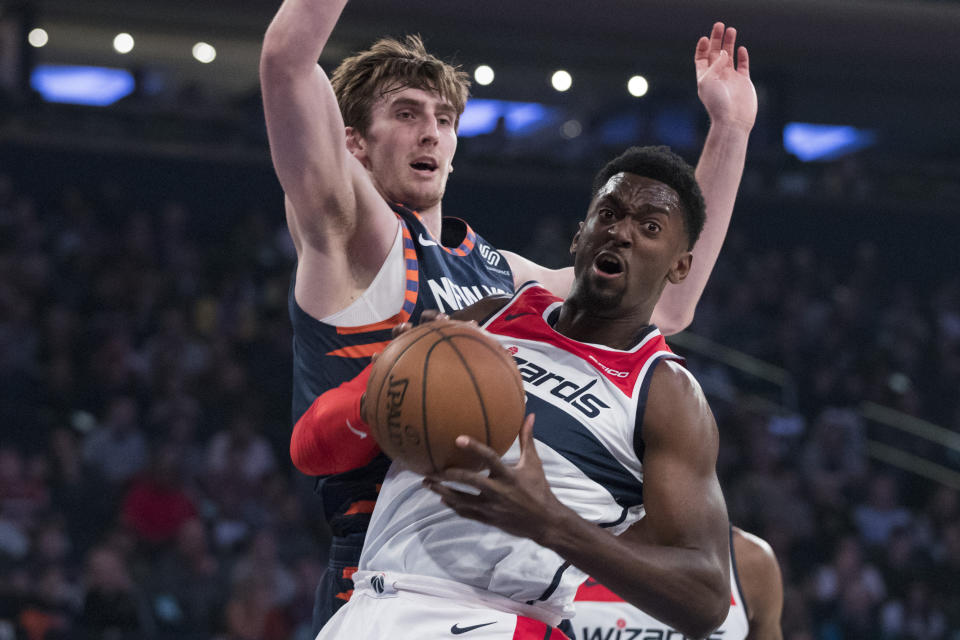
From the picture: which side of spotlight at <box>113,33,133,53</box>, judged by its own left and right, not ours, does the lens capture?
front

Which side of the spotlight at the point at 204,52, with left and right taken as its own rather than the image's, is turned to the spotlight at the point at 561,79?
left

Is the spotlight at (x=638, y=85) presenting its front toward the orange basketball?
yes

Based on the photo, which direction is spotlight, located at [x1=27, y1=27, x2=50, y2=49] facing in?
toward the camera

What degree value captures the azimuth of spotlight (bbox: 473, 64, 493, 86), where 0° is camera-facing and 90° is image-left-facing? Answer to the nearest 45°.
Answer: approximately 0°

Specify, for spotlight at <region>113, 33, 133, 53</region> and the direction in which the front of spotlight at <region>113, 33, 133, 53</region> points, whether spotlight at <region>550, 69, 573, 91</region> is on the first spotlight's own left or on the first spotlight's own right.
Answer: on the first spotlight's own left

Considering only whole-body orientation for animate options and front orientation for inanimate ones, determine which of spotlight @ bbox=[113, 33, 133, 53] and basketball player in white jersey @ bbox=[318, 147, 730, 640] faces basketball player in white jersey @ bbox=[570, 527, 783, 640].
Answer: the spotlight

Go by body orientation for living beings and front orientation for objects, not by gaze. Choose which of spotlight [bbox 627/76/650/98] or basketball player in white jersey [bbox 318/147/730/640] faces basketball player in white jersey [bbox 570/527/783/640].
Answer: the spotlight

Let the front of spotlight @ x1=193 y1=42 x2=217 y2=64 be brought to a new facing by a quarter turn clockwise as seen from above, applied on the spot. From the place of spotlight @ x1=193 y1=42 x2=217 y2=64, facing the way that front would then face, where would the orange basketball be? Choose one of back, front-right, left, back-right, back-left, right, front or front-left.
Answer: left

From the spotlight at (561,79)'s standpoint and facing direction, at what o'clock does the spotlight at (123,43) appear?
the spotlight at (123,43) is roughly at 3 o'clock from the spotlight at (561,79).

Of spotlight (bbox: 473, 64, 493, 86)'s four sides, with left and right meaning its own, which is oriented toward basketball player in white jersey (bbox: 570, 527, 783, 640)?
front

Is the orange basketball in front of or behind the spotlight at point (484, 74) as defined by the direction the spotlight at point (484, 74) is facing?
in front

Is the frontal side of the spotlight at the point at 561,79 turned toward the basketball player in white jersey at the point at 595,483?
yes
